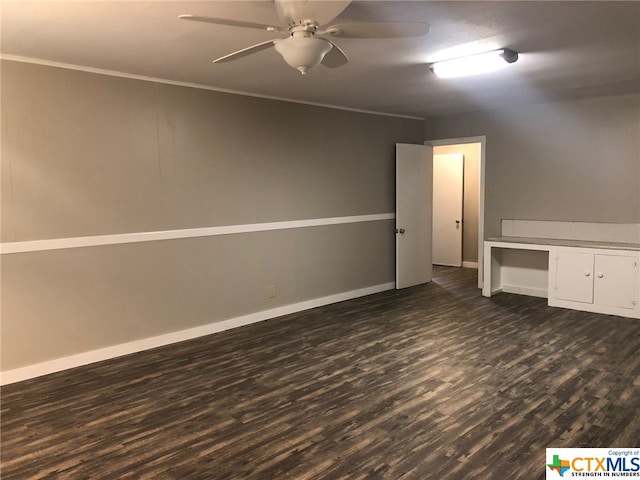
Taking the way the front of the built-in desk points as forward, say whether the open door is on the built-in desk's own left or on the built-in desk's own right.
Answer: on the built-in desk's own right

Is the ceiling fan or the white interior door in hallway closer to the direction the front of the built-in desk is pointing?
the ceiling fan

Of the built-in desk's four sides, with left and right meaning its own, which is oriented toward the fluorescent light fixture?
front

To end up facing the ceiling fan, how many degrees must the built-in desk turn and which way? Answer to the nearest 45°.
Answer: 0° — it already faces it

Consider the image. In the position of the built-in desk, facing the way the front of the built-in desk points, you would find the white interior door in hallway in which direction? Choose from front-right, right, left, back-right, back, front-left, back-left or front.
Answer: back-right

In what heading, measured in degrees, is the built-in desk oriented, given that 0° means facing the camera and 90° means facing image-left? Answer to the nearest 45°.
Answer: approximately 0°

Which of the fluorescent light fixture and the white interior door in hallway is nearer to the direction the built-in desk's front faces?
the fluorescent light fixture
